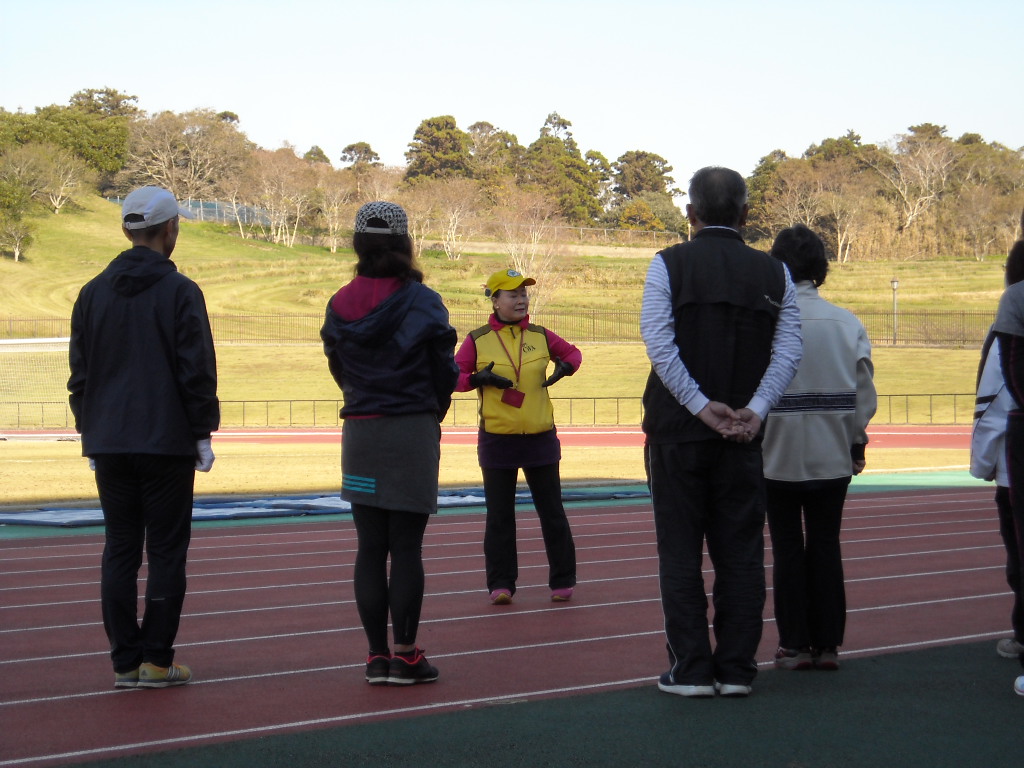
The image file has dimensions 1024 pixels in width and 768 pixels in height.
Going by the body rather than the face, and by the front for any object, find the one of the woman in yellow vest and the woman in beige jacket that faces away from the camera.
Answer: the woman in beige jacket

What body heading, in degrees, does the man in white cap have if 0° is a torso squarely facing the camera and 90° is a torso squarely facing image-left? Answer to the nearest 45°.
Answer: approximately 225°

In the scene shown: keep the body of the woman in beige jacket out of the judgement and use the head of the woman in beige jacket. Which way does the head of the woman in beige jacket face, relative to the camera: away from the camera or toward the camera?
away from the camera

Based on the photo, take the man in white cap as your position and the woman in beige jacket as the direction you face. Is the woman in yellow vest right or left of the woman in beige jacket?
left

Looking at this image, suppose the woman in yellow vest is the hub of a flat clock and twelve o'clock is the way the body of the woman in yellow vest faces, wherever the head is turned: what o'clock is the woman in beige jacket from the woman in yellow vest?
The woman in beige jacket is roughly at 11 o'clock from the woman in yellow vest.

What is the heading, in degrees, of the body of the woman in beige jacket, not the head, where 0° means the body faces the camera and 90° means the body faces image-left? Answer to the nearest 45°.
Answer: approximately 180°

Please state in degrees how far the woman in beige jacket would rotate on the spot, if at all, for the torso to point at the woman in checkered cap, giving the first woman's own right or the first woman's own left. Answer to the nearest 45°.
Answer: approximately 90° to the first woman's own left

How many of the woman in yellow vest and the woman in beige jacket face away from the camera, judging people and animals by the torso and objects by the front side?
1

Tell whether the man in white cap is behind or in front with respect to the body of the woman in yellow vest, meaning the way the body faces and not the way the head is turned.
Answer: in front

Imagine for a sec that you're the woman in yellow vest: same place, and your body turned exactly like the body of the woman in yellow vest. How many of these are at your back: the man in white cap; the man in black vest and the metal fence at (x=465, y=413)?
1

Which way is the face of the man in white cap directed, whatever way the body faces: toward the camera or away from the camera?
away from the camera

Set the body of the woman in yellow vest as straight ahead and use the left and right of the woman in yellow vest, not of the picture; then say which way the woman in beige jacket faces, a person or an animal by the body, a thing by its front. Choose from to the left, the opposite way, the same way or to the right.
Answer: the opposite way
